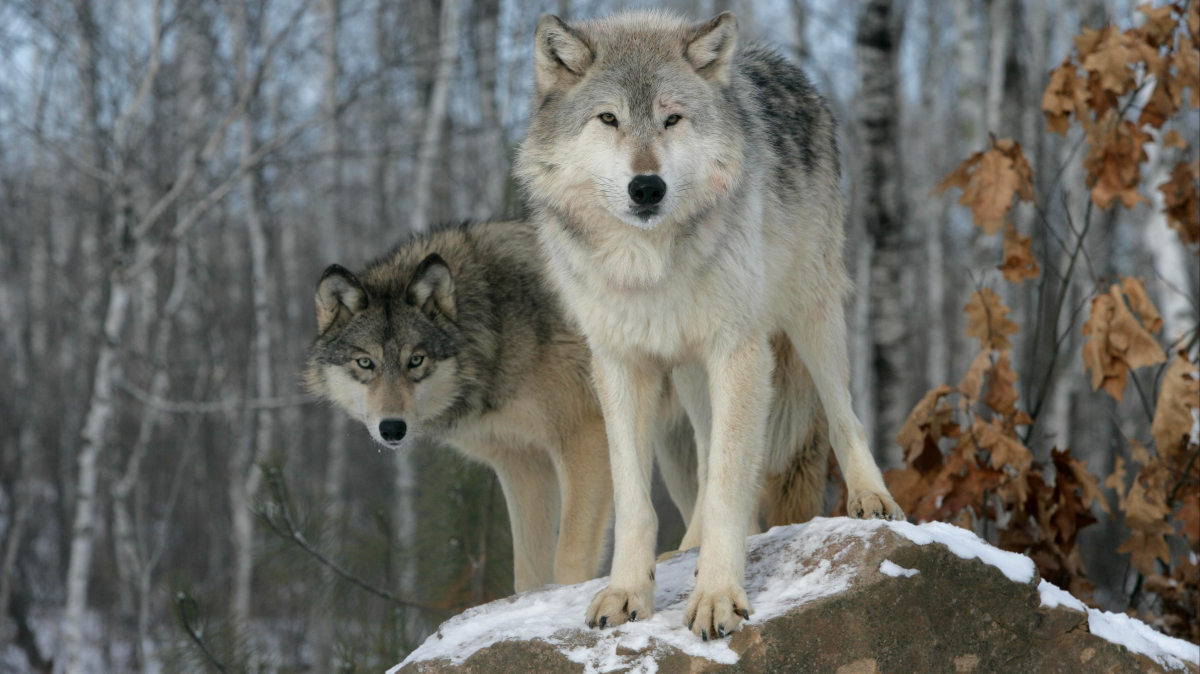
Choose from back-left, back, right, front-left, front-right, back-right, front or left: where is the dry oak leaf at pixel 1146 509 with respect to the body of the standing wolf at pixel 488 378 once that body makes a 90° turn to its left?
front-left

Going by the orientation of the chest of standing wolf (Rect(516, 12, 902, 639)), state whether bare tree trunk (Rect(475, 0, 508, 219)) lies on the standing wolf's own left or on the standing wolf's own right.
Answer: on the standing wolf's own right

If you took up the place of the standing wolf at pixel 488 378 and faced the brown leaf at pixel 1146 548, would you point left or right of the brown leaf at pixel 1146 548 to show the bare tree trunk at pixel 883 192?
left

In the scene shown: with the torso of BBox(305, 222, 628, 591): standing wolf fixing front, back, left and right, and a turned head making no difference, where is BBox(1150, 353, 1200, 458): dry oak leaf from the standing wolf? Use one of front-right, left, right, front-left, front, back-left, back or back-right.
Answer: back-left

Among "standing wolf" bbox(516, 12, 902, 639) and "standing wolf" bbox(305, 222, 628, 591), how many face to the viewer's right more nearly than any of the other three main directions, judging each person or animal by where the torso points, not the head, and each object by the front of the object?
0

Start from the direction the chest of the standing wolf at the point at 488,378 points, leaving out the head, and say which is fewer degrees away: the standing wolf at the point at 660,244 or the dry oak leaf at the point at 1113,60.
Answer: the standing wolf

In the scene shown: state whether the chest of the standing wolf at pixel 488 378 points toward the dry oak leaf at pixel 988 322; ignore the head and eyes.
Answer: no

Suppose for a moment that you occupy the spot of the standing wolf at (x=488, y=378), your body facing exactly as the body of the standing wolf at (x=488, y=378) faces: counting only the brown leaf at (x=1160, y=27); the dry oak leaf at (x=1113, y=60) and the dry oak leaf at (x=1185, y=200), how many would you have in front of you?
0

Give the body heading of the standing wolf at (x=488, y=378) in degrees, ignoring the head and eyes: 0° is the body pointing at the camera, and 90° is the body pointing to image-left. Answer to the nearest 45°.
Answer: approximately 45°

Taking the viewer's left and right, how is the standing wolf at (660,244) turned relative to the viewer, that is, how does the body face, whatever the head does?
facing the viewer and to the left of the viewer

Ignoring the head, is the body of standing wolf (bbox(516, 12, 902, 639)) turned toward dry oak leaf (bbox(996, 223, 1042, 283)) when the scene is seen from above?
no

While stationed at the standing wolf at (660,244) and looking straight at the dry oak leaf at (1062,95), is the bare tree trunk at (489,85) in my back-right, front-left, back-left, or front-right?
front-left

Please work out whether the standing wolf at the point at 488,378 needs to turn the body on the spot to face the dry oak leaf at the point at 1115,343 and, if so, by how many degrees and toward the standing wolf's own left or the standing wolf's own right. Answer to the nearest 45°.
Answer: approximately 135° to the standing wolf's own left
